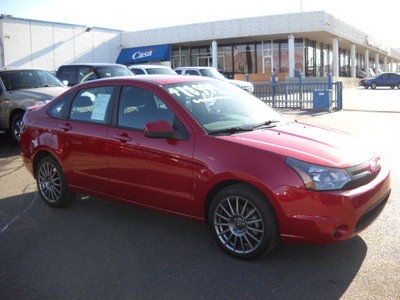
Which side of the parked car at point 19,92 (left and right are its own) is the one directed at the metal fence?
left

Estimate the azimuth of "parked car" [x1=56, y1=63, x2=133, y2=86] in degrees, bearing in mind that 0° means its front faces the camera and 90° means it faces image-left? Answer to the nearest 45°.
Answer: approximately 315°

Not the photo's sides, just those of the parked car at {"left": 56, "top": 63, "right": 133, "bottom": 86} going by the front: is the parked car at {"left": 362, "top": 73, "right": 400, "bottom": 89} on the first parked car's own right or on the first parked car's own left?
on the first parked car's own left

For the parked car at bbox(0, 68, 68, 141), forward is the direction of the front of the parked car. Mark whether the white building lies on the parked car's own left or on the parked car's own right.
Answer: on the parked car's own left

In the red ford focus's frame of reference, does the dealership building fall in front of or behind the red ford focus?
behind

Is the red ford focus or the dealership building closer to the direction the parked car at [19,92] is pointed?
the red ford focus

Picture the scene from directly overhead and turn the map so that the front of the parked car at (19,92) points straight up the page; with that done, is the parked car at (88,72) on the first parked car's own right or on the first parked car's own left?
on the first parked car's own left

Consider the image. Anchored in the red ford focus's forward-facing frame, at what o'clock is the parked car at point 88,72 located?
The parked car is roughly at 7 o'clock from the red ford focus.

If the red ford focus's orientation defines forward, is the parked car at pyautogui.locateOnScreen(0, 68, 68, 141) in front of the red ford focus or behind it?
behind

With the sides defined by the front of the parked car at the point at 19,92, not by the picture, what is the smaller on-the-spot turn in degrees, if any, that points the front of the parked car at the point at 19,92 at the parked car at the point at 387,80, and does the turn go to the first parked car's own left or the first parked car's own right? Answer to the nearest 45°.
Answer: approximately 90° to the first parked car's own left
